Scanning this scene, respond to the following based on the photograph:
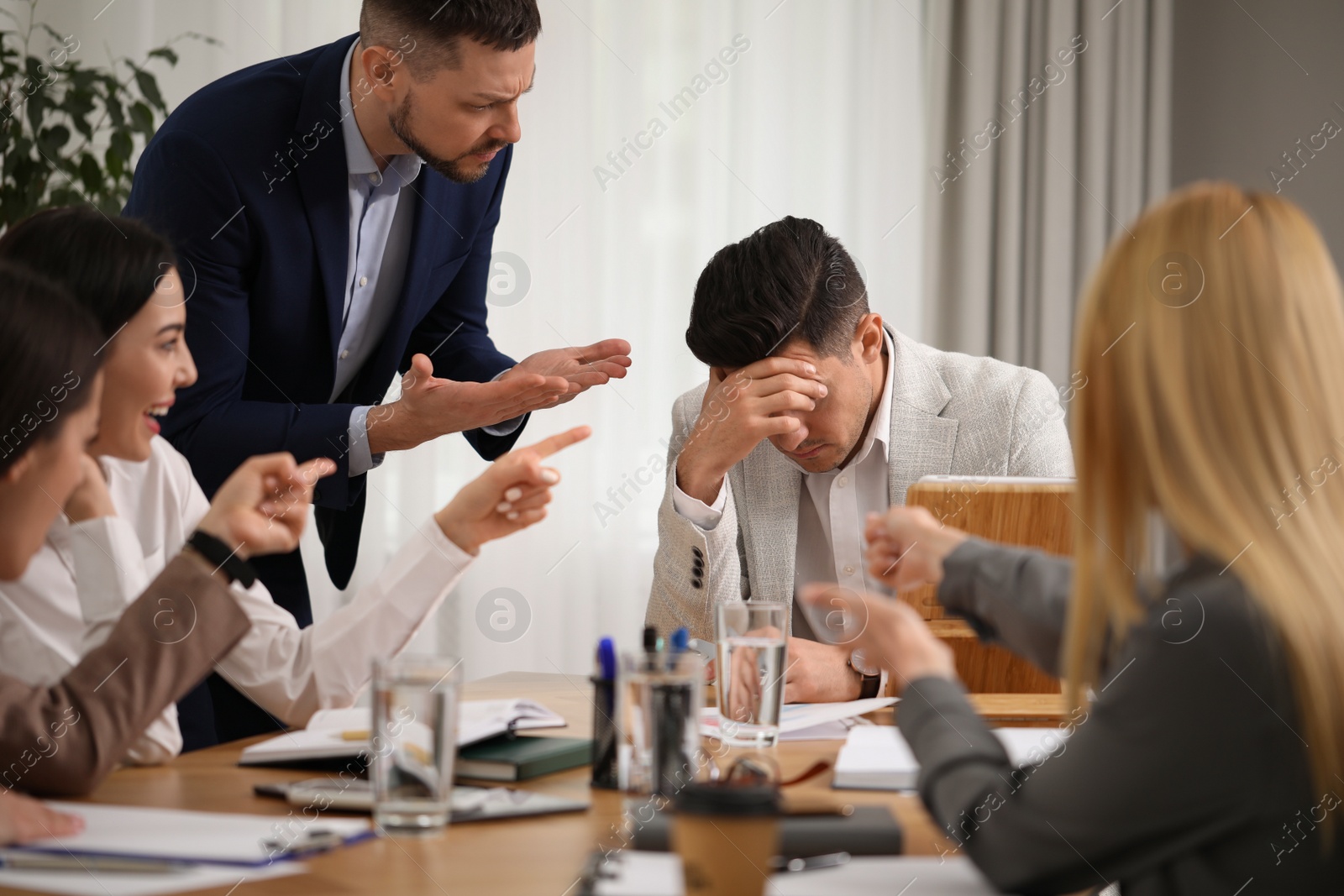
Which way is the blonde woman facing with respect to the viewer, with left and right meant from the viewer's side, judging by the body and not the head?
facing away from the viewer and to the left of the viewer

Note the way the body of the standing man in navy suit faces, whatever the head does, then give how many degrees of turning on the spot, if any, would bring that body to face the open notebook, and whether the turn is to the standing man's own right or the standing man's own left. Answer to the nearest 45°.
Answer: approximately 45° to the standing man's own right

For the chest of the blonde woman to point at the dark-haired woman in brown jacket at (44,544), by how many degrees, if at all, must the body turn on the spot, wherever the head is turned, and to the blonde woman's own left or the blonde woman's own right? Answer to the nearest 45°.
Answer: approximately 45° to the blonde woman's own left

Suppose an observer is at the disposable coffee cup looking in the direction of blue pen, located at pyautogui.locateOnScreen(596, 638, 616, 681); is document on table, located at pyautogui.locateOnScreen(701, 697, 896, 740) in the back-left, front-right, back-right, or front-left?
front-right

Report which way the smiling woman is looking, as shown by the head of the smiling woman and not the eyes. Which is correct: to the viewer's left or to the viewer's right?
to the viewer's right

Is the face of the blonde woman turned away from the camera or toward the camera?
away from the camera

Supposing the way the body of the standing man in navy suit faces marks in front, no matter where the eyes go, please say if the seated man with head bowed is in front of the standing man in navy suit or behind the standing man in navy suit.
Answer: in front

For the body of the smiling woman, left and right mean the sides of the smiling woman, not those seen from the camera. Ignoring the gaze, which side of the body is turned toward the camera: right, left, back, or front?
right

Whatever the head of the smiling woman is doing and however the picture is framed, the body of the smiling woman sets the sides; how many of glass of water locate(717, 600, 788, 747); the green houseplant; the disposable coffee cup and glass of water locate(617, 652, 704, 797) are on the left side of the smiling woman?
1

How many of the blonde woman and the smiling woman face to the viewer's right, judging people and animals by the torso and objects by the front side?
1
